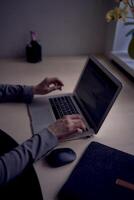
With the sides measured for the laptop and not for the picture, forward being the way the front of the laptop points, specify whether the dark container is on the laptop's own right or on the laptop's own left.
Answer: on the laptop's own right

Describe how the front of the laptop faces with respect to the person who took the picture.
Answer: facing to the left of the viewer
